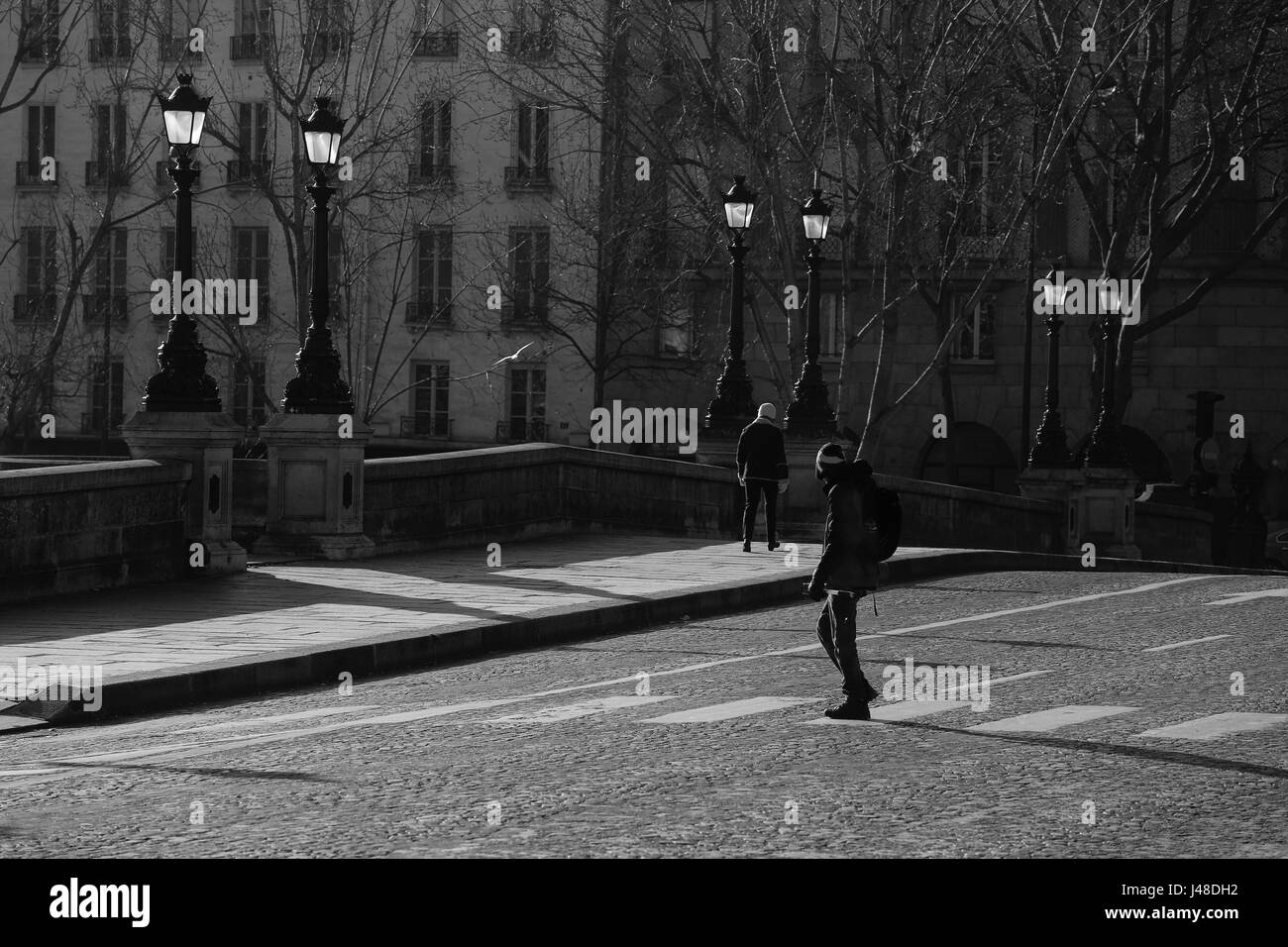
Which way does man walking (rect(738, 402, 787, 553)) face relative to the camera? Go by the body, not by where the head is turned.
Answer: away from the camera

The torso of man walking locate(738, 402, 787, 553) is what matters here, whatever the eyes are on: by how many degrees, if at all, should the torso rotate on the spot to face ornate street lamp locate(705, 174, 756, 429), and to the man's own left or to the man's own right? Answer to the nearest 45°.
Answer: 0° — they already face it

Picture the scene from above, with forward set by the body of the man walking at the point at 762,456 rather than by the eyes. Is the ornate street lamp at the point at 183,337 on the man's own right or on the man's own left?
on the man's own left

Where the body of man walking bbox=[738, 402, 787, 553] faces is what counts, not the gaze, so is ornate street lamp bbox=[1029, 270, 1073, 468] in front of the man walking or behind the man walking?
in front

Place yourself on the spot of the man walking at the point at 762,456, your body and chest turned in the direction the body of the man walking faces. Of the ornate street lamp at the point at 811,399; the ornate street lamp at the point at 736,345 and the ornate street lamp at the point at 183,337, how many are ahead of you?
2

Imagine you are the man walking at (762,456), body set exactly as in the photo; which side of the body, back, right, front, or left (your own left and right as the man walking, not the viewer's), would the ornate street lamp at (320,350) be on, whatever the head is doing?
left

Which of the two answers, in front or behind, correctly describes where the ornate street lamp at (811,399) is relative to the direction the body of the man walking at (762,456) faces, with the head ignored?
in front
